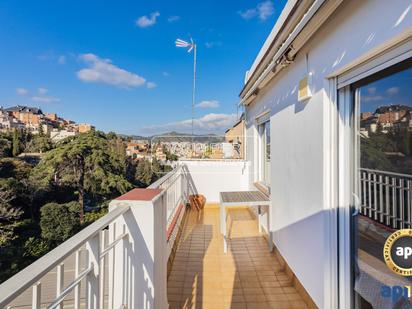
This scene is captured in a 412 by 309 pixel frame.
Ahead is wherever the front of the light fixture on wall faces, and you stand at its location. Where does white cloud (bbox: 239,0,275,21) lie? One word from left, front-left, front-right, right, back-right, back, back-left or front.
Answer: back-right

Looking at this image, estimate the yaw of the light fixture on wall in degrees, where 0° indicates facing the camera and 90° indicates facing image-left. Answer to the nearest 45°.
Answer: approximately 45°

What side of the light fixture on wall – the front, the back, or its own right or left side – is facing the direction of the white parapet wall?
right

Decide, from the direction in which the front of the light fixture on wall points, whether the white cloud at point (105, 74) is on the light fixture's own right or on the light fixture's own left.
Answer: on the light fixture's own right

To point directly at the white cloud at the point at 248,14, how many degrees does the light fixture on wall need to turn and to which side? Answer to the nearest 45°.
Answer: approximately 135° to its right

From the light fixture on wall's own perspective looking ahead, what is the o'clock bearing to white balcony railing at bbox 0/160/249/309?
The white balcony railing is roughly at 12 o'clock from the light fixture on wall.

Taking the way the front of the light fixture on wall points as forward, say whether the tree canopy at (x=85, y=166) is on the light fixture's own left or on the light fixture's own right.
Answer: on the light fixture's own right

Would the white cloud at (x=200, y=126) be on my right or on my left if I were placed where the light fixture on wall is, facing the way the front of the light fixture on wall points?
on my right

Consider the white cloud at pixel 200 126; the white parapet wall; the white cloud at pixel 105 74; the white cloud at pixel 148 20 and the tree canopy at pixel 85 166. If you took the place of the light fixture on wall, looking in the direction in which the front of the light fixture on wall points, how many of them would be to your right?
5

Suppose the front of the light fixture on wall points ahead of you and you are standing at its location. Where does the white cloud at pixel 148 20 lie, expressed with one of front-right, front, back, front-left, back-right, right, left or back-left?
right

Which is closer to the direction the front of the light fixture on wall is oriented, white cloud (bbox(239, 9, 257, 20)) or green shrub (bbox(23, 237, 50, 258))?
the green shrub
